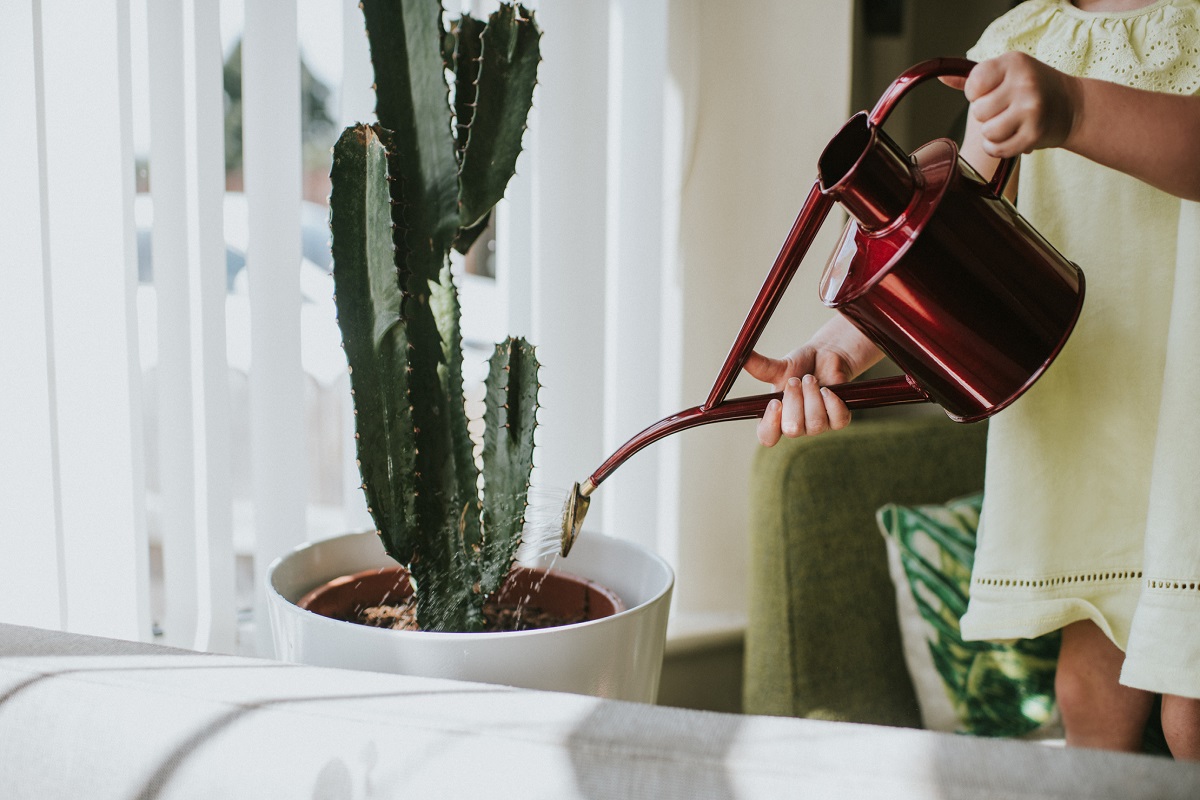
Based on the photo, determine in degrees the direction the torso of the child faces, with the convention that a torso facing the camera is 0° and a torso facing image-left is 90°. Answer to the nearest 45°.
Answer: approximately 45°
